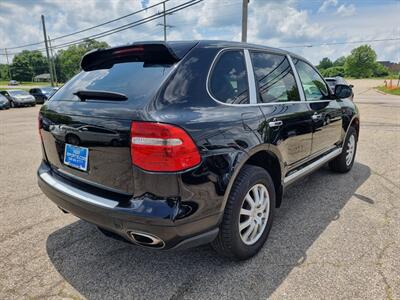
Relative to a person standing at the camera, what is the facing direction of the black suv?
facing away from the viewer and to the right of the viewer

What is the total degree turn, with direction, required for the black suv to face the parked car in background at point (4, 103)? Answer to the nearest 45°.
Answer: approximately 90° to its left

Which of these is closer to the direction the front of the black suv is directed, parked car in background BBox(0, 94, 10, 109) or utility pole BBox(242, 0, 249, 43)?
the utility pole

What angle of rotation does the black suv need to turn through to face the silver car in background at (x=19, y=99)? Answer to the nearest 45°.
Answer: approximately 90° to its left

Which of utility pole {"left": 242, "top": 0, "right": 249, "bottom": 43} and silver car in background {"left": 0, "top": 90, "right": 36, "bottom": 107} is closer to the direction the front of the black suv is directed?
the utility pole

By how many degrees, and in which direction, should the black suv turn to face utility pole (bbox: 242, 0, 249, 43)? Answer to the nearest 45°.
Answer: approximately 45° to its left
